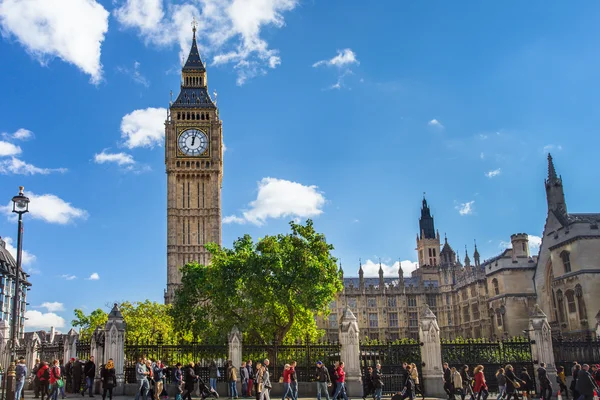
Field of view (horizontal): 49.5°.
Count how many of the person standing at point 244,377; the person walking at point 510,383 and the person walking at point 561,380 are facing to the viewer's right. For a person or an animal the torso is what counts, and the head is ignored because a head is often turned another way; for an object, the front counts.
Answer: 1

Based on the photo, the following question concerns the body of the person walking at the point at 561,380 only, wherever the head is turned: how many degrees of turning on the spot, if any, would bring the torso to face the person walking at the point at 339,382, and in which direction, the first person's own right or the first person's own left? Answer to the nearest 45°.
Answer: approximately 45° to the first person's own left

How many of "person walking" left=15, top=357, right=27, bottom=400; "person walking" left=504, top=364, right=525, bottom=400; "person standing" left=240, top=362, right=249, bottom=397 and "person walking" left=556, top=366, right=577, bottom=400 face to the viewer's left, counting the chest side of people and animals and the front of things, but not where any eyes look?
2

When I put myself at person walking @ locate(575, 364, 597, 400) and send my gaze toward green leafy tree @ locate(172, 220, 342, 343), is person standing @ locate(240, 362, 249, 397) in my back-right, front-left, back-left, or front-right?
front-left
